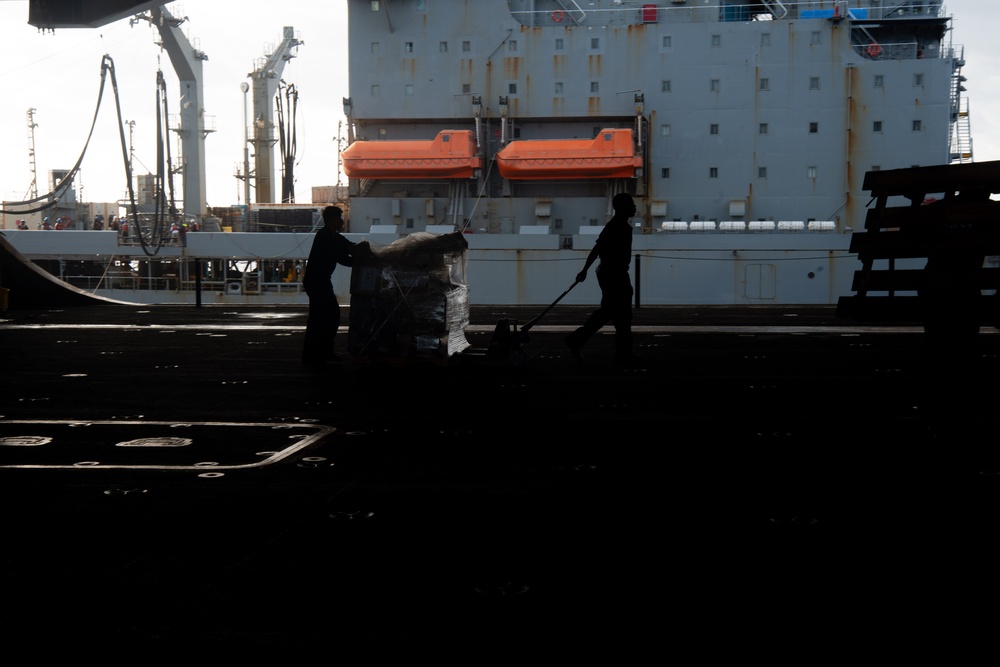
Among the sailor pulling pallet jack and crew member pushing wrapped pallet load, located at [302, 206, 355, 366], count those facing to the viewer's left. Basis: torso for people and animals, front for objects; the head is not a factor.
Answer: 0

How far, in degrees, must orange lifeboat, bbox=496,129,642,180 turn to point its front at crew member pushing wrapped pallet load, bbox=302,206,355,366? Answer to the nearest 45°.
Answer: approximately 90° to its left

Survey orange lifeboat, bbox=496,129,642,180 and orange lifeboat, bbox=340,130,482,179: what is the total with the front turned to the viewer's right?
0

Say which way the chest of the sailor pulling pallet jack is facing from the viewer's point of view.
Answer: to the viewer's right

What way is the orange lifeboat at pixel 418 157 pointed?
to the viewer's left

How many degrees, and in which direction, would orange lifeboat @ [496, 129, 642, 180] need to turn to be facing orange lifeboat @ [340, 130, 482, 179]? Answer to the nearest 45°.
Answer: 0° — it already faces it

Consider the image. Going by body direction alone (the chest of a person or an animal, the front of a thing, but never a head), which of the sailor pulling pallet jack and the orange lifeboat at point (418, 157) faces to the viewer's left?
the orange lifeboat

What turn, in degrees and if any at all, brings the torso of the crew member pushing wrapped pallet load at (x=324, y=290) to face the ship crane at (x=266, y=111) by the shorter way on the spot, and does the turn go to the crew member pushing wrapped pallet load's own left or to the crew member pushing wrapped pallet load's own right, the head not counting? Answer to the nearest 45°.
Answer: approximately 90° to the crew member pushing wrapped pallet load's own left

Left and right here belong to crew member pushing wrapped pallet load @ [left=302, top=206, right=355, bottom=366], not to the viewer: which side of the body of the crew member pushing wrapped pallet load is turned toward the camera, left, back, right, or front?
right

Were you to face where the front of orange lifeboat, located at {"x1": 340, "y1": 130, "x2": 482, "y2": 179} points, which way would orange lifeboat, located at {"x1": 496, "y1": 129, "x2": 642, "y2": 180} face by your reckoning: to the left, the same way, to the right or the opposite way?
the same way

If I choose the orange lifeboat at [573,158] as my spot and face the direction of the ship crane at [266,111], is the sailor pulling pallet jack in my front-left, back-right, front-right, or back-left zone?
back-left

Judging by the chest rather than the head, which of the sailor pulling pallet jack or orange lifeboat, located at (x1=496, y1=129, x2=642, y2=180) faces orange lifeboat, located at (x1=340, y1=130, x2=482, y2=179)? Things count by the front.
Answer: orange lifeboat, located at (x1=496, y1=129, x2=642, y2=180)

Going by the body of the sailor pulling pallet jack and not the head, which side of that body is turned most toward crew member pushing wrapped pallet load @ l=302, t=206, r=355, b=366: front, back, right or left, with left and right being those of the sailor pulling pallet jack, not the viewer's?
back

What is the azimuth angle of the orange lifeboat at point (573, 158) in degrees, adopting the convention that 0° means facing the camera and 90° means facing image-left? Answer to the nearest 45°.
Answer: approximately 90°

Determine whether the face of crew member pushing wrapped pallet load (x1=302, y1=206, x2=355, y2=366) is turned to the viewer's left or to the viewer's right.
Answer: to the viewer's right

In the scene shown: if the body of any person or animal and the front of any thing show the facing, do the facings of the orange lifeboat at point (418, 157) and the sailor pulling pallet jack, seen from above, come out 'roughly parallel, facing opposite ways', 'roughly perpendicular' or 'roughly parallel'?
roughly parallel, facing opposite ways

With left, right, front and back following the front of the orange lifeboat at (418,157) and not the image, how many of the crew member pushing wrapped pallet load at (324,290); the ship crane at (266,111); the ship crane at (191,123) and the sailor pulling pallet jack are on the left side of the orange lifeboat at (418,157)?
2
